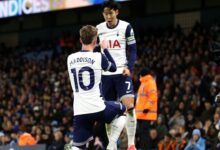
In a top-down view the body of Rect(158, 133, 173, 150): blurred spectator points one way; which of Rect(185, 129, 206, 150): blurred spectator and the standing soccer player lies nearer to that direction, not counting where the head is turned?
the standing soccer player

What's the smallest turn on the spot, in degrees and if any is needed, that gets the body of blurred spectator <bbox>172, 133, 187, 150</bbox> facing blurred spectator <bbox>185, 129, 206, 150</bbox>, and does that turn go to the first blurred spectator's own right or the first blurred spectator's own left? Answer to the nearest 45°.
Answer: approximately 45° to the first blurred spectator's own left

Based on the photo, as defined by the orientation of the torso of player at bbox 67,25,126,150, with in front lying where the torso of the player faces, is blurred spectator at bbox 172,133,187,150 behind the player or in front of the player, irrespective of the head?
in front

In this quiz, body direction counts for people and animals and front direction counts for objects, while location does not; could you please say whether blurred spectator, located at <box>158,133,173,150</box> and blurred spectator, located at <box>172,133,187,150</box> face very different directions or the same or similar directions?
same or similar directions

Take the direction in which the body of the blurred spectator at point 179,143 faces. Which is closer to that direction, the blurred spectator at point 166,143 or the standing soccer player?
the standing soccer player

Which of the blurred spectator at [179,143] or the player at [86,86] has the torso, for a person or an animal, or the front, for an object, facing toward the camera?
the blurred spectator

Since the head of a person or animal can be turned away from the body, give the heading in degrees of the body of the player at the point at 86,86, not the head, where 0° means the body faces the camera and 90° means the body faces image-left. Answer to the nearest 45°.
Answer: approximately 225°

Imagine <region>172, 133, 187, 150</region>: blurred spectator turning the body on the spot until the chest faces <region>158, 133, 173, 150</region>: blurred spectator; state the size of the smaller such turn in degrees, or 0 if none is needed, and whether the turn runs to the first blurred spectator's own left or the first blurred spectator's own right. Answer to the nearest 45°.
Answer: approximately 90° to the first blurred spectator's own right

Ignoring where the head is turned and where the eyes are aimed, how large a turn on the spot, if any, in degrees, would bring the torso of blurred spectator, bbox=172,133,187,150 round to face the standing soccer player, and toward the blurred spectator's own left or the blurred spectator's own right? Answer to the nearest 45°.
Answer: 0° — they already face them

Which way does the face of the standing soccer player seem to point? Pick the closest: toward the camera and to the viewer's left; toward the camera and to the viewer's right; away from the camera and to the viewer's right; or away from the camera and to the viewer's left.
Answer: toward the camera and to the viewer's left

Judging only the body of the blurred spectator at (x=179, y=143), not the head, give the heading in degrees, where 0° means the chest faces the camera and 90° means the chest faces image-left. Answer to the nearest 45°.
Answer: approximately 0°

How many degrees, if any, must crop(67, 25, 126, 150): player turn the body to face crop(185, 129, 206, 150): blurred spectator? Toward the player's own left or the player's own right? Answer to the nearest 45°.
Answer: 0° — they already face them

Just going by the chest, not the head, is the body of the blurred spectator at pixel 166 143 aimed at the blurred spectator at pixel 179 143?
no

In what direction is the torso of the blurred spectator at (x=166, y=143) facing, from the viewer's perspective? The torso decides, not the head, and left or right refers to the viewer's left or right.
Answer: facing the viewer

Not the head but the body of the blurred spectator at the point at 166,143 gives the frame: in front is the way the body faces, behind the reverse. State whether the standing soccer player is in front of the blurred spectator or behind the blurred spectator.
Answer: in front
